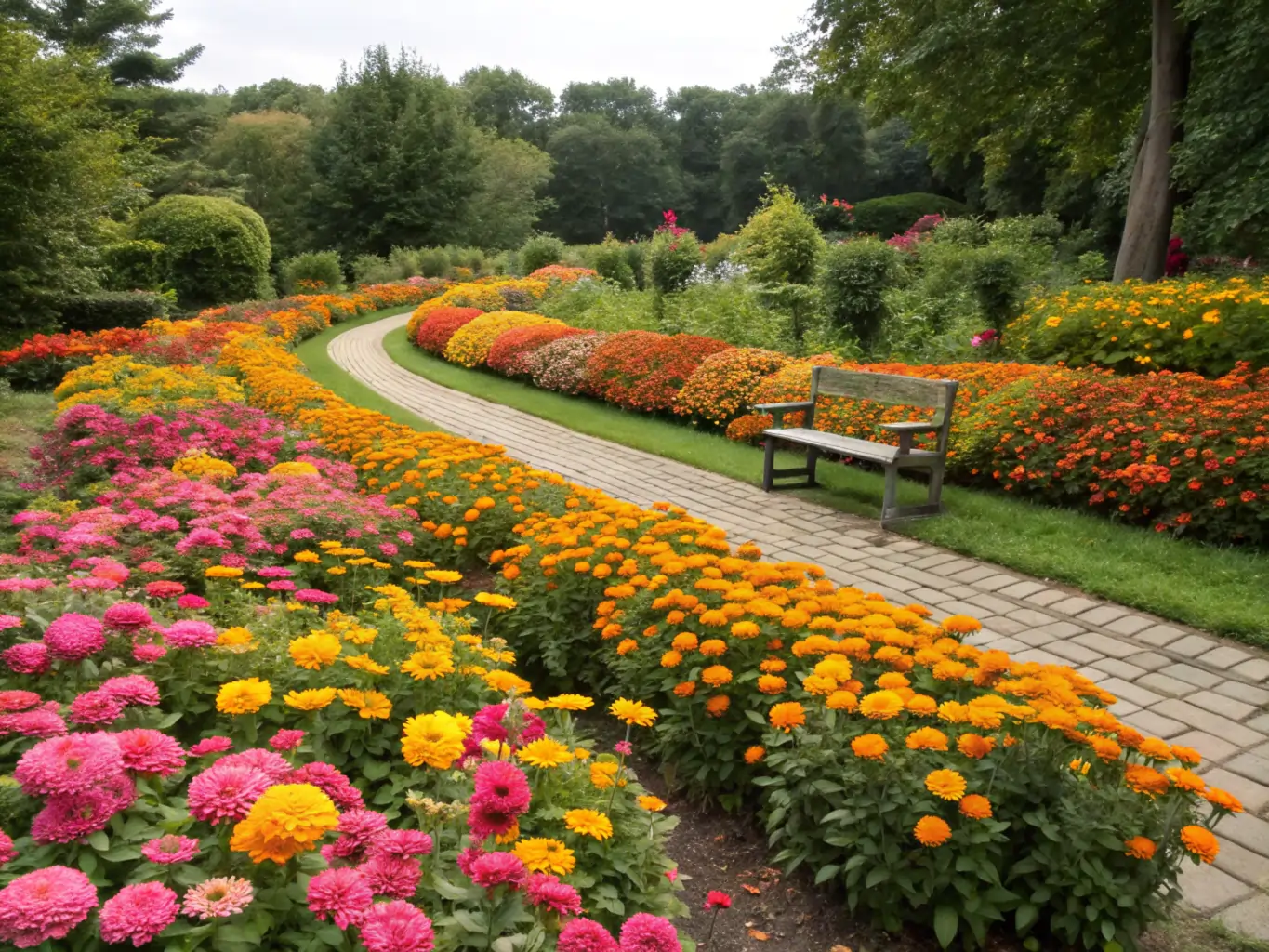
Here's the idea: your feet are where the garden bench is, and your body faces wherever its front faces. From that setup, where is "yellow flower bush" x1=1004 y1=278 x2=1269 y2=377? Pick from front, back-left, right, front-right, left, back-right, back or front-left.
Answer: back

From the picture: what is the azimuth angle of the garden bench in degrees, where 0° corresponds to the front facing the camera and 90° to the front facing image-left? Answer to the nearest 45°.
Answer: approximately 45°

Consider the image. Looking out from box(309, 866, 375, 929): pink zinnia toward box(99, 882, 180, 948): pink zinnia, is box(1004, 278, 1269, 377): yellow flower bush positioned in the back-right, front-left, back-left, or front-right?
back-right

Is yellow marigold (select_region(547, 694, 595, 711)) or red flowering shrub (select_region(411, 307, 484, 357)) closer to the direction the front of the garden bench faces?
the yellow marigold

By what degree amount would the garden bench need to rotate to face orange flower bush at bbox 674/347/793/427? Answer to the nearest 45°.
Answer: approximately 90° to its right

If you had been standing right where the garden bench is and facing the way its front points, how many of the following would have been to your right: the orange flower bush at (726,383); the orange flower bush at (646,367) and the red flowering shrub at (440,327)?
3

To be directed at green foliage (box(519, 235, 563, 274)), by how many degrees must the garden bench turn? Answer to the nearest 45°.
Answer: approximately 90° to its right

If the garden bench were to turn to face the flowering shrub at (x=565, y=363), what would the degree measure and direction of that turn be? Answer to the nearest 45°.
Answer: approximately 90° to its right

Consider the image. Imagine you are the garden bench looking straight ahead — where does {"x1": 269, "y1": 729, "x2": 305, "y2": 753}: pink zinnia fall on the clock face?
The pink zinnia is roughly at 11 o'clock from the garden bench.
